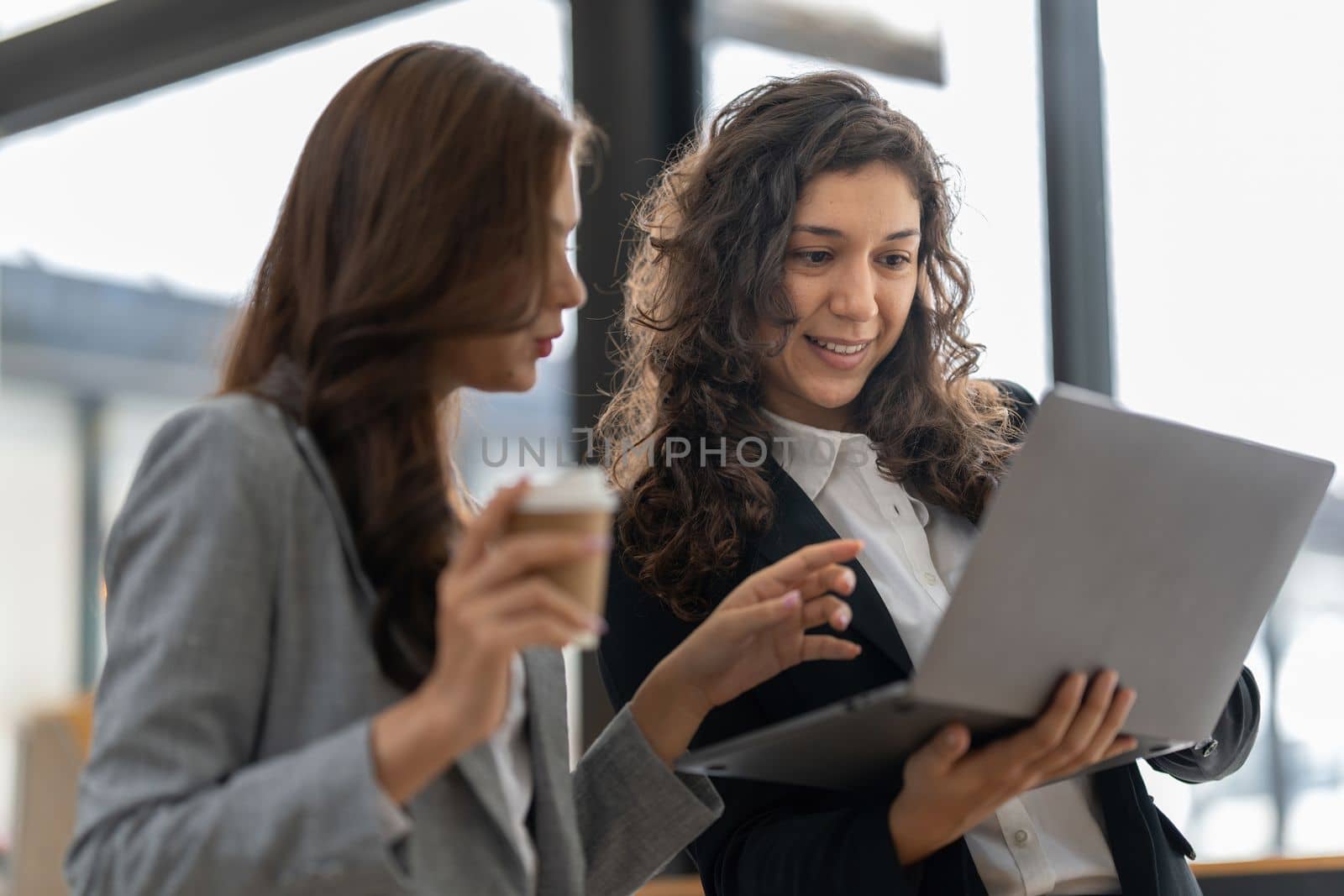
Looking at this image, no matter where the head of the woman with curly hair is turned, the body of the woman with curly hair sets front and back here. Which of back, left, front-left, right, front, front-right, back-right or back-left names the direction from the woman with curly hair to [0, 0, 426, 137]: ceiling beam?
back

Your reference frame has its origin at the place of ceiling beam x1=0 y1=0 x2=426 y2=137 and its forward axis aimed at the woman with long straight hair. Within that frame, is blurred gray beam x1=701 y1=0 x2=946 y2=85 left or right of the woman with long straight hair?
left

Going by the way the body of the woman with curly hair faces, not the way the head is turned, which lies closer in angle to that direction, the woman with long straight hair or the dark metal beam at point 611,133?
the woman with long straight hair

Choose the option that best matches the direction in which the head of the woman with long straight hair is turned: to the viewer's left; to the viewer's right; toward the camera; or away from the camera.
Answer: to the viewer's right

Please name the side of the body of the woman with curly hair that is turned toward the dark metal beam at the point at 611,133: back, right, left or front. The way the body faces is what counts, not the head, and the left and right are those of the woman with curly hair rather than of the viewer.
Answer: back

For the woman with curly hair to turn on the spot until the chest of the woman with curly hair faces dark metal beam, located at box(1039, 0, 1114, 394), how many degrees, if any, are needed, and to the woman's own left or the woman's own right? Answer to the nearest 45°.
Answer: approximately 135° to the woman's own left

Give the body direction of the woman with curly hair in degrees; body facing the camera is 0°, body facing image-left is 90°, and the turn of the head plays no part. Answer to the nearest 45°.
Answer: approximately 315°

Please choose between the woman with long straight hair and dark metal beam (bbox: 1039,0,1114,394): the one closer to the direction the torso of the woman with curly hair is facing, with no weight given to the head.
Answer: the woman with long straight hair

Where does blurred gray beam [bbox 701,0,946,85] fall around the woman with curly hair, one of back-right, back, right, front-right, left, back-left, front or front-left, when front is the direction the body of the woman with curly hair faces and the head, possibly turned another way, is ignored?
back-left

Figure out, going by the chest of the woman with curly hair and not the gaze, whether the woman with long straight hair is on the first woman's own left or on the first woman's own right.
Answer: on the first woman's own right
